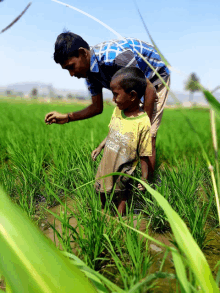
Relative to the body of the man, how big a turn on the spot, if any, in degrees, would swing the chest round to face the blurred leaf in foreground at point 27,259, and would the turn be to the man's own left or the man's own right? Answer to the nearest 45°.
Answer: approximately 90° to the man's own left

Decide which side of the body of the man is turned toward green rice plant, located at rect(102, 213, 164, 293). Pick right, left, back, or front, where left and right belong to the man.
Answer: left

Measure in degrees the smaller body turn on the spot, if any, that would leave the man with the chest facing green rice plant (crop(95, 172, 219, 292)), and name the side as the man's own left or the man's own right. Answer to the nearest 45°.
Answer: approximately 90° to the man's own left

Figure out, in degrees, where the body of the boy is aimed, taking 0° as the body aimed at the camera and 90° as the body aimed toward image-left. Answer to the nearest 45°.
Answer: approximately 45°

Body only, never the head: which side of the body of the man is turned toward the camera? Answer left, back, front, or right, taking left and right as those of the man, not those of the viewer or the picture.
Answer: left

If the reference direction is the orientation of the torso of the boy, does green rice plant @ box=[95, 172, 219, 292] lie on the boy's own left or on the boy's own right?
on the boy's own left
